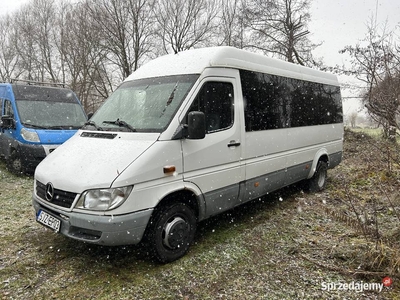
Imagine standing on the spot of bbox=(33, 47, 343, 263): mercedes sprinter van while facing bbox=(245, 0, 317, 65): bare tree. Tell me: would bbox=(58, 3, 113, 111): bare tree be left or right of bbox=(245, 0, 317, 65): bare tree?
left

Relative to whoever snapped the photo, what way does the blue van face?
facing the viewer and to the right of the viewer

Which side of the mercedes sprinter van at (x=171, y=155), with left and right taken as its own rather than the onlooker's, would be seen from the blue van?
right

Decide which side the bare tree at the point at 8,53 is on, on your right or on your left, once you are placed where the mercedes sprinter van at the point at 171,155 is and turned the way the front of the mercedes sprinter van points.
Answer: on your right

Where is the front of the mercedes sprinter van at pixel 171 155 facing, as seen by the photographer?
facing the viewer and to the left of the viewer

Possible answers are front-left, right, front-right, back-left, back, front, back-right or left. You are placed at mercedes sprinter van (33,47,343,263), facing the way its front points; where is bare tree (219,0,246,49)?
back-right

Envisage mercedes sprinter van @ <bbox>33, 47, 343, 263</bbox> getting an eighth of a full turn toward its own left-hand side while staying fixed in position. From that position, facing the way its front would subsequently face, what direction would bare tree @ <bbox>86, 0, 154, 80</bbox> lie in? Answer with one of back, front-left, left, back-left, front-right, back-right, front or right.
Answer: back

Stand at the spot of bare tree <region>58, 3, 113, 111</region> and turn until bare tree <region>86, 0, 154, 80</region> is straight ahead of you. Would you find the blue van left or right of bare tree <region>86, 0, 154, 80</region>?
right

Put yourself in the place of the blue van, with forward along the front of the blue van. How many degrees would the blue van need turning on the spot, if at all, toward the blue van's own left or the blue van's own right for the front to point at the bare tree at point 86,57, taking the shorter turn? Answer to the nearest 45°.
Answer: approximately 135° to the blue van's own left

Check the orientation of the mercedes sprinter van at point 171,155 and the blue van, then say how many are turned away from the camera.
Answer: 0
